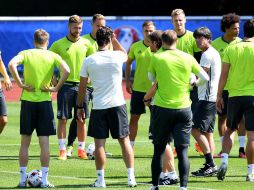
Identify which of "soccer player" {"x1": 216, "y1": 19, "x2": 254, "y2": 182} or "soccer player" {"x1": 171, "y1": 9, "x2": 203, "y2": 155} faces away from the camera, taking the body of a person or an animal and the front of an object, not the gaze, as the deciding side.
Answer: "soccer player" {"x1": 216, "y1": 19, "x2": 254, "y2": 182}

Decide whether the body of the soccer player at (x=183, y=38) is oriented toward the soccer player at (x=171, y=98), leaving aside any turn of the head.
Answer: yes

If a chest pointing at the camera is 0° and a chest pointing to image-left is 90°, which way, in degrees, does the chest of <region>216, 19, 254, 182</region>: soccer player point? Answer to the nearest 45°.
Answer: approximately 180°

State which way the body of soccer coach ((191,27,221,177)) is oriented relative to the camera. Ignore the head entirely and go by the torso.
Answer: to the viewer's left

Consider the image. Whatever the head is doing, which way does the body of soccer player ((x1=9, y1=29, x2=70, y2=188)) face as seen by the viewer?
away from the camera

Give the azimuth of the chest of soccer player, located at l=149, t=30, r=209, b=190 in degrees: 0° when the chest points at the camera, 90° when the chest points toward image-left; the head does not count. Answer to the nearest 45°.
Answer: approximately 180°

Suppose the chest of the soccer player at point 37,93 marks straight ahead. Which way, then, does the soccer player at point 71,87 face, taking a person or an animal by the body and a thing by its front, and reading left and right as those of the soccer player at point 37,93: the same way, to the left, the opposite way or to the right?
the opposite way

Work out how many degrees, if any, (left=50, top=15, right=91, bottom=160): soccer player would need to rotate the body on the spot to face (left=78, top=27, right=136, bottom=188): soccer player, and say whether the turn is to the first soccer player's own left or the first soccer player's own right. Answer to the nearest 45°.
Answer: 0° — they already face them
